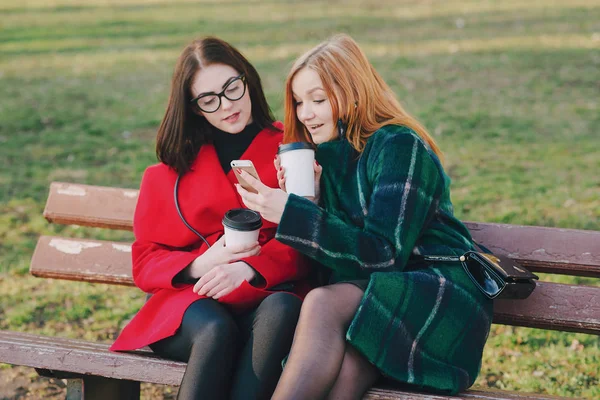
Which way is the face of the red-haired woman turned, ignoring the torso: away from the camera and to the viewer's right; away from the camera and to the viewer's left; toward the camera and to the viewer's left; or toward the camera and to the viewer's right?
toward the camera and to the viewer's left

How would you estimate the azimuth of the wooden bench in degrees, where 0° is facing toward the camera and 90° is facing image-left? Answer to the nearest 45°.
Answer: approximately 0°
